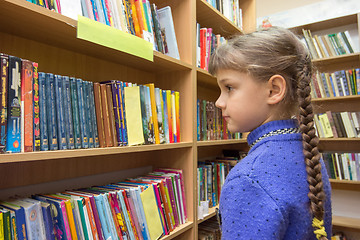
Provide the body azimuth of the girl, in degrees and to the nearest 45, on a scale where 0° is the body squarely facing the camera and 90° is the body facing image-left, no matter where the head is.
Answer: approximately 90°

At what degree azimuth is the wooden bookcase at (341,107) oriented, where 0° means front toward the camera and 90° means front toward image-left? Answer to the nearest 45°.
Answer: approximately 45°

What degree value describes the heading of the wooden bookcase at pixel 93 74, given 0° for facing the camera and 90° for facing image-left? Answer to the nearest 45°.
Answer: approximately 315°

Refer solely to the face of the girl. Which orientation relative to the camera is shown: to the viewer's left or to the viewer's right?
to the viewer's left

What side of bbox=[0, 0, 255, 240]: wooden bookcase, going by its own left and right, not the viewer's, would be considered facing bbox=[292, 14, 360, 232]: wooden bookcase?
left

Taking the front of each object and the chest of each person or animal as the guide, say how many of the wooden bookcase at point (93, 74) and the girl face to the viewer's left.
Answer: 1

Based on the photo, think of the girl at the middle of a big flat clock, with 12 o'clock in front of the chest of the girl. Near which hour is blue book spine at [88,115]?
The blue book spine is roughly at 12 o'clock from the girl.

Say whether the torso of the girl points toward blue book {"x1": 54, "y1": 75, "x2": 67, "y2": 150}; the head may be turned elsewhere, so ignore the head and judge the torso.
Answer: yes
